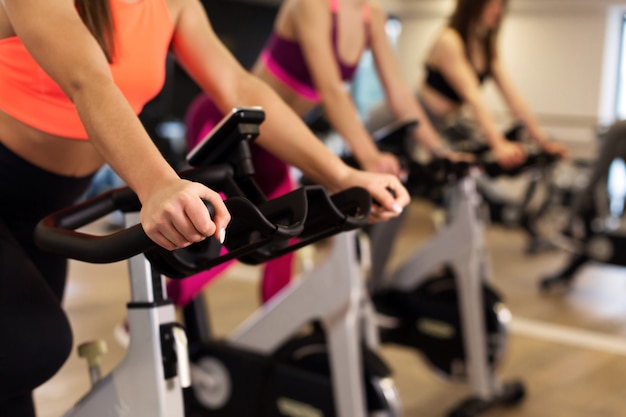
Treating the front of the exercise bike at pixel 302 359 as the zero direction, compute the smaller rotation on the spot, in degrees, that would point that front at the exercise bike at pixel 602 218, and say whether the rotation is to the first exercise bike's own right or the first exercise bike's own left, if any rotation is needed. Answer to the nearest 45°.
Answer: approximately 90° to the first exercise bike's own left

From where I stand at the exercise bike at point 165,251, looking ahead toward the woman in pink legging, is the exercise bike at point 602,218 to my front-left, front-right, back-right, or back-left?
front-right

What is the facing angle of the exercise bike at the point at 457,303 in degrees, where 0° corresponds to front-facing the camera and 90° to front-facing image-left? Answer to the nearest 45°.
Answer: approximately 315°

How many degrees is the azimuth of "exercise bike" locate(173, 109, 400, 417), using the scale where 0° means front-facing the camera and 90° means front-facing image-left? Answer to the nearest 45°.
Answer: approximately 315°

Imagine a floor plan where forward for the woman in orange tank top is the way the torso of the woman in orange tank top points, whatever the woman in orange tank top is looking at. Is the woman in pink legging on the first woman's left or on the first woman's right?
on the first woman's left

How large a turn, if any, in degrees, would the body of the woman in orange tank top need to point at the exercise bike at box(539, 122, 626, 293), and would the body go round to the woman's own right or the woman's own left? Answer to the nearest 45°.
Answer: approximately 90° to the woman's own left

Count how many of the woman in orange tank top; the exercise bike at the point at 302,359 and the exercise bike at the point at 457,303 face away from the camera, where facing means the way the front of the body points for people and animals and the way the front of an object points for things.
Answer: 0

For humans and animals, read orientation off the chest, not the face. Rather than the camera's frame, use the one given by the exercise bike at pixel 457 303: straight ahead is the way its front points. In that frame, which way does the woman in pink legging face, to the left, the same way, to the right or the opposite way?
the same way

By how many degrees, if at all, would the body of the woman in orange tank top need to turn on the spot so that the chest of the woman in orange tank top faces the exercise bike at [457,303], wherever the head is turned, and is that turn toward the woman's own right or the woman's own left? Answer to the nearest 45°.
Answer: approximately 90° to the woman's own left

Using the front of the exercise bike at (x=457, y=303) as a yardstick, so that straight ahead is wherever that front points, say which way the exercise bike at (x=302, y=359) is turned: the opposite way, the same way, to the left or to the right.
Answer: the same way

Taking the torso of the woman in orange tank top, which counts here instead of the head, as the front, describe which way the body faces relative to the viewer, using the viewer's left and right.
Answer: facing the viewer and to the right of the viewer

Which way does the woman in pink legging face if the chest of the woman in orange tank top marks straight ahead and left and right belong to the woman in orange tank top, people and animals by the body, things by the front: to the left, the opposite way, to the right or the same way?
the same way

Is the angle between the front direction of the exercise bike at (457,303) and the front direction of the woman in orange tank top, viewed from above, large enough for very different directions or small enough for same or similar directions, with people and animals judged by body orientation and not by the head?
same or similar directions

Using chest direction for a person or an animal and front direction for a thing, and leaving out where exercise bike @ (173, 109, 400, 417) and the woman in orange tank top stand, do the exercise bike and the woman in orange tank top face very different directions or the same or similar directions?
same or similar directions
